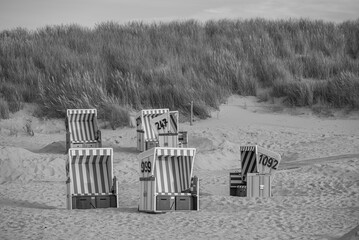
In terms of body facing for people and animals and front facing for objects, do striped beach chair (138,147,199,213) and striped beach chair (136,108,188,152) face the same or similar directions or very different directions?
same or similar directions

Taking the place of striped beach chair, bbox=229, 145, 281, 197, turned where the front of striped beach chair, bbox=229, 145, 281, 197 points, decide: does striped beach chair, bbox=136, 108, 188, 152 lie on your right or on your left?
on your right

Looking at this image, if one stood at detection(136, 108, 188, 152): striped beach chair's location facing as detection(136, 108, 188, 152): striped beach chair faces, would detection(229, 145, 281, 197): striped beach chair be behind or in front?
in front

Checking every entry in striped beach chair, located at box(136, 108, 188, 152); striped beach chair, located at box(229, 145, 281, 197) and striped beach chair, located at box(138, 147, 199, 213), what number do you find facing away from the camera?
0

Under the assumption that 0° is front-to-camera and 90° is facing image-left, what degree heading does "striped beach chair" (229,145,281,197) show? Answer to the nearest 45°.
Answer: approximately 45°

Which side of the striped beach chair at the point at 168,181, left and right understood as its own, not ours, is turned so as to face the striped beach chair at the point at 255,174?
left

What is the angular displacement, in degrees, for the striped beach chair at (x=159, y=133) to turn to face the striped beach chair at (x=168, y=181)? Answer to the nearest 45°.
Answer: approximately 45° to its right

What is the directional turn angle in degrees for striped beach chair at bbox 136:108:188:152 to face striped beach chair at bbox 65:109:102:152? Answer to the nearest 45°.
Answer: approximately 135° to its right

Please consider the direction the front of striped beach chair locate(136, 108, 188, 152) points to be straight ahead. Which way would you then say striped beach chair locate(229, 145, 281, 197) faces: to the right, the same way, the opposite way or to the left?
to the right

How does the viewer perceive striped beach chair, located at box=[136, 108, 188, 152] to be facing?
facing the viewer and to the right of the viewer
